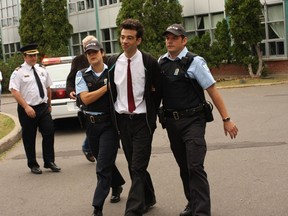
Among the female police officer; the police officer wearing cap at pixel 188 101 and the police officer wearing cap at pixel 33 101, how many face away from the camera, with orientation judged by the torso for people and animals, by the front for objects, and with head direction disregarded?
0

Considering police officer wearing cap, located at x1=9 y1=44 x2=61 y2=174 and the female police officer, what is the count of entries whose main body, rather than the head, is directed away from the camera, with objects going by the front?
0

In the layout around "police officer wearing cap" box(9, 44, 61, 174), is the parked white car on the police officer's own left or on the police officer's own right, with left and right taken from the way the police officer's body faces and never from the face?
on the police officer's own left

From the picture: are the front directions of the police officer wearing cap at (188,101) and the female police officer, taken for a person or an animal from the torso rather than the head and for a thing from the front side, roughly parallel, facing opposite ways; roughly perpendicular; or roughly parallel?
roughly parallel

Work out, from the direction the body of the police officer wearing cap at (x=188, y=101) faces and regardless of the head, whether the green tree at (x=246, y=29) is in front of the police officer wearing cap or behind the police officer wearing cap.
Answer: behind

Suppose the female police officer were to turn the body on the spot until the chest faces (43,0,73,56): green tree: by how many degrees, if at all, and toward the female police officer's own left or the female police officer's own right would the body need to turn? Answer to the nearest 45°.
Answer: approximately 135° to the female police officer's own right

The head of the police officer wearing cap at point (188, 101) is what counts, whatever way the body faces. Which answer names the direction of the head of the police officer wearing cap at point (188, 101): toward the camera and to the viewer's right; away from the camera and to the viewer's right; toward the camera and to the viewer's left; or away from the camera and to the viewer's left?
toward the camera and to the viewer's left

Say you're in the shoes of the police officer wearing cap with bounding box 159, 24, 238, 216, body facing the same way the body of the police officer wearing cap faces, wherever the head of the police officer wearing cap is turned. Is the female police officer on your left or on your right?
on your right

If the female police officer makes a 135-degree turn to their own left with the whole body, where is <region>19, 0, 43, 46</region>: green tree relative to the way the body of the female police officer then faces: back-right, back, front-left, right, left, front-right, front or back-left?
left

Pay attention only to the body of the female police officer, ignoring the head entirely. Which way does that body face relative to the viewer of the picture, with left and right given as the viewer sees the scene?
facing the viewer and to the left of the viewer

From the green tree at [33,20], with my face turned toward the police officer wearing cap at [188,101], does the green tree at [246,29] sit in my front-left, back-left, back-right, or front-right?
front-left

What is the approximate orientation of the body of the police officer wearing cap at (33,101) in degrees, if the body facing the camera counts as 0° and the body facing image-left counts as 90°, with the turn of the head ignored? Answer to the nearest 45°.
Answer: approximately 315°

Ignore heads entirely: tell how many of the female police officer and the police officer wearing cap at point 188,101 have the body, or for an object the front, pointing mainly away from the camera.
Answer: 0

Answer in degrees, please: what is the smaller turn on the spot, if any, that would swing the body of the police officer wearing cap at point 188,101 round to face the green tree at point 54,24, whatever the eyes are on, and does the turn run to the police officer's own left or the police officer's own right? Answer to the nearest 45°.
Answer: approximately 135° to the police officer's own right
